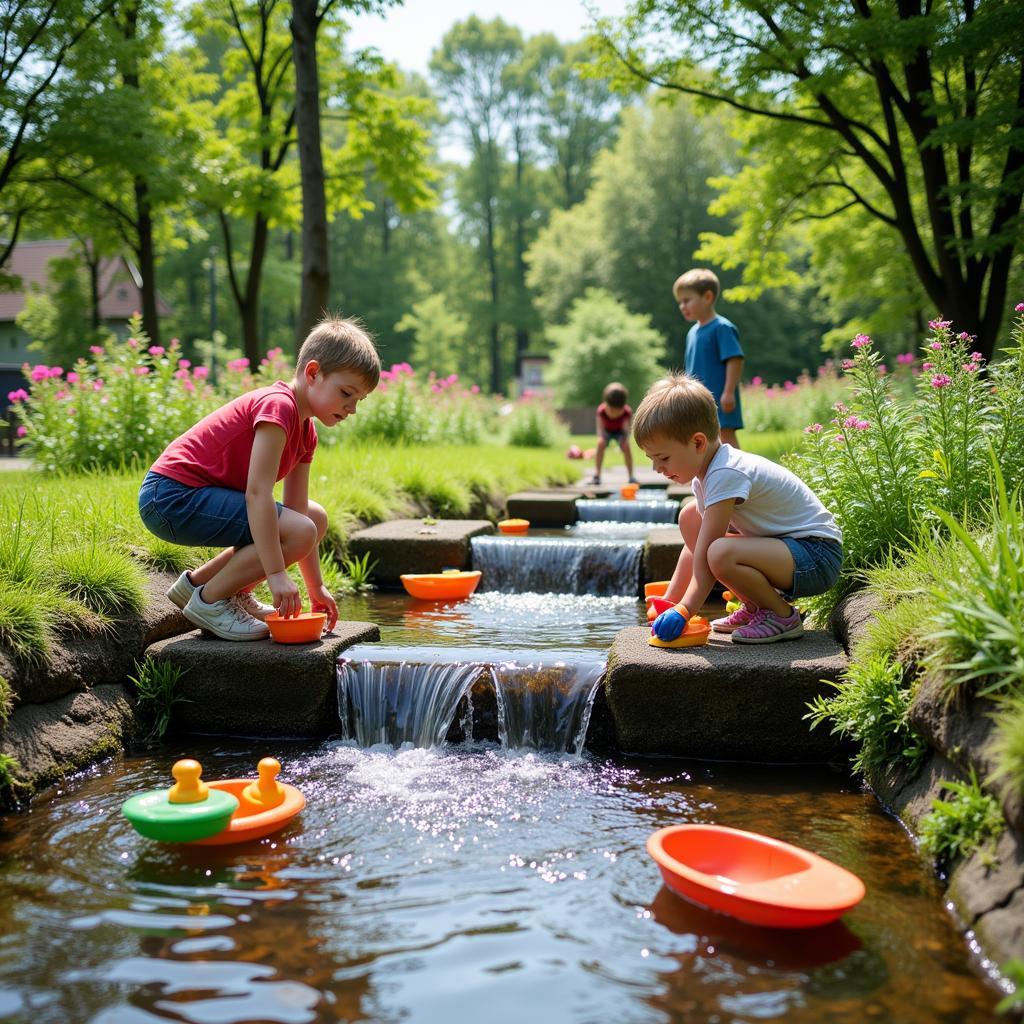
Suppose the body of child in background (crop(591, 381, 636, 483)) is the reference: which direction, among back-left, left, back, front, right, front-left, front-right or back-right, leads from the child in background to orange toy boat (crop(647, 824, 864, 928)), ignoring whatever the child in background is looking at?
front

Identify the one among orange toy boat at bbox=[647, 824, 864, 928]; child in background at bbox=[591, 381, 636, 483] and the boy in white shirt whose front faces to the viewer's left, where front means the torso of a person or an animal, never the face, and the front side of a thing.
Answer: the boy in white shirt

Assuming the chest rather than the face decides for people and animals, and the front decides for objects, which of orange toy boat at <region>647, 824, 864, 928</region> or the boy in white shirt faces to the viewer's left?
the boy in white shirt

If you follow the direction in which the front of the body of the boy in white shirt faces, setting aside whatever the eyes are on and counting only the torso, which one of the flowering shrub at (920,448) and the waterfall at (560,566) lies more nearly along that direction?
the waterfall

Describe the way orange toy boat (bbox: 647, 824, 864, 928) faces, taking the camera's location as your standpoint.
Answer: facing the viewer and to the right of the viewer

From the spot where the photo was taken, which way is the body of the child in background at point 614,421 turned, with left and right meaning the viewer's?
facing the viewer

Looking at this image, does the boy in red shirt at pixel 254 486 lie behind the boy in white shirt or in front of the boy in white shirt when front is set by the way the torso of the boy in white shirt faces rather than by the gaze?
in front

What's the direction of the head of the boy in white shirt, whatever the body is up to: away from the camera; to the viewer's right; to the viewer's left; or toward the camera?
to the viewer's left

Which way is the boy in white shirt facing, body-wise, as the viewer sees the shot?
to the viewer's left

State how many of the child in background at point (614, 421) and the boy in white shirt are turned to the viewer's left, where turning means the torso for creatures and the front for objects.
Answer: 1

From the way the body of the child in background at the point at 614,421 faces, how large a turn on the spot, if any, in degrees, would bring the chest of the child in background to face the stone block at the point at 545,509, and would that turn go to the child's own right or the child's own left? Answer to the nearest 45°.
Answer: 0° — they already face it

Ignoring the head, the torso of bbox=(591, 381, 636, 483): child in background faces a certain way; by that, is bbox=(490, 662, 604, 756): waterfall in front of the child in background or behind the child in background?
in front

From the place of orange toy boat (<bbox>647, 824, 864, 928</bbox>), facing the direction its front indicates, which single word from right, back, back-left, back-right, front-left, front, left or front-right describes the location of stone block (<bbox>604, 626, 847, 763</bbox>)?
back-left

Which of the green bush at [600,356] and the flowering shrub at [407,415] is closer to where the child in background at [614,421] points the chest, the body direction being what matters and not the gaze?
the flowering shrub

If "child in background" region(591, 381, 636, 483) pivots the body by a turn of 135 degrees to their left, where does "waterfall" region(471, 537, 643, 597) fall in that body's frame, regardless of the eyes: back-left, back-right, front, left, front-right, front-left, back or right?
back-right

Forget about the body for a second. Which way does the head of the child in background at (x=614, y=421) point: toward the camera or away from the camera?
toward the camera
